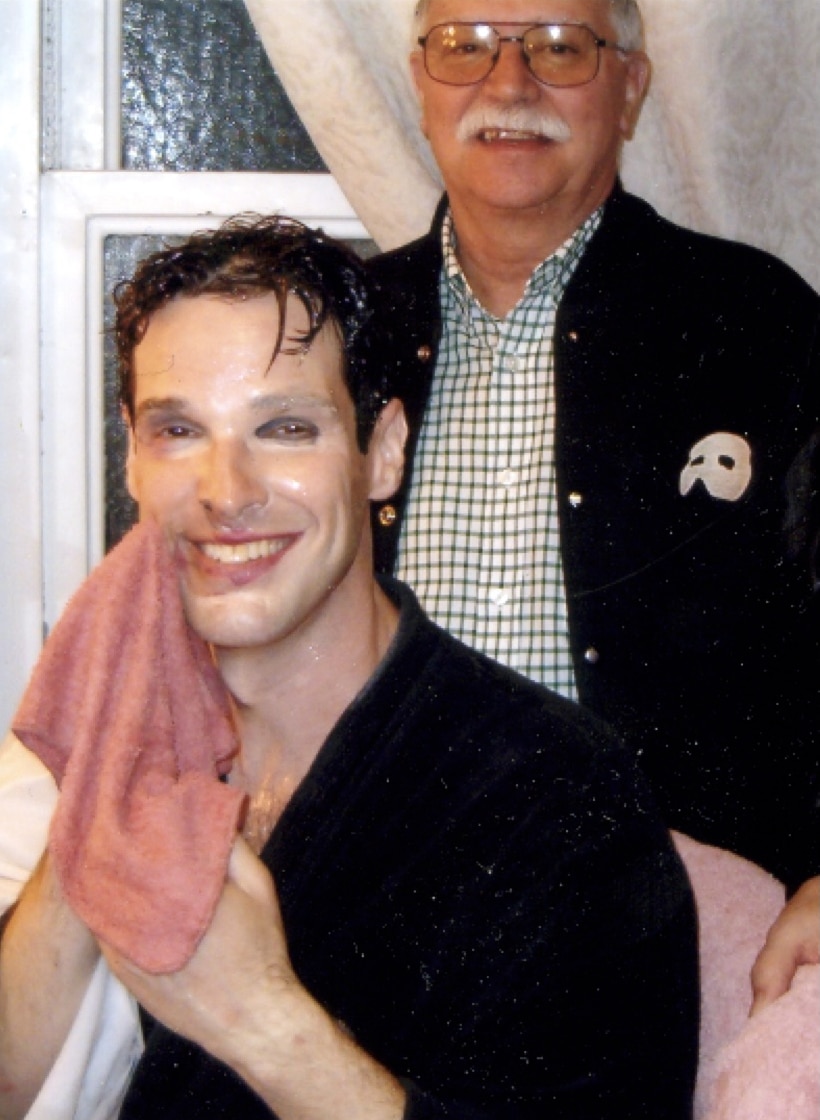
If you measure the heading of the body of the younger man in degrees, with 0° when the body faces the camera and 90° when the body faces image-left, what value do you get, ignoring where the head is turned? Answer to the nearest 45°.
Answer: approximately 45°
